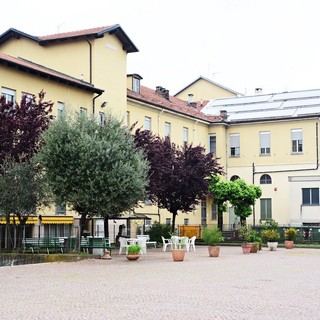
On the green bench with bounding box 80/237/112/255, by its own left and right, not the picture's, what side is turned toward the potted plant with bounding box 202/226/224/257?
left

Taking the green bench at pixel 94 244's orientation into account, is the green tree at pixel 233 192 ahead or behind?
behind

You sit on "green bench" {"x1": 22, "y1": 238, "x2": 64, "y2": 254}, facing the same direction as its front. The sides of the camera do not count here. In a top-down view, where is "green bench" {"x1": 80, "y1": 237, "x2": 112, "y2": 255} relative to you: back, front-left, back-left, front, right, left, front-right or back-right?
left

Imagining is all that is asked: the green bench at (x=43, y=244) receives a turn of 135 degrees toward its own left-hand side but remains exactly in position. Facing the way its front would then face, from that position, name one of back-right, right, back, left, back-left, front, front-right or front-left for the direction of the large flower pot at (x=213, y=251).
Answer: front-right

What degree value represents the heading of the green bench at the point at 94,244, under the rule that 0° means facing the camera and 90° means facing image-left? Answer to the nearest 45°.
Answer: approximately 0°

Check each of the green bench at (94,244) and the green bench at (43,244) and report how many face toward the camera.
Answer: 2

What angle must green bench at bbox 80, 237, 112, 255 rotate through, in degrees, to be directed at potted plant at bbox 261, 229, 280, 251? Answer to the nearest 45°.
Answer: approximately 135° to its left

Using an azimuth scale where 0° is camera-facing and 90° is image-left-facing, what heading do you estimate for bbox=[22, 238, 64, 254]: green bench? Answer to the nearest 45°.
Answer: approximately 0°

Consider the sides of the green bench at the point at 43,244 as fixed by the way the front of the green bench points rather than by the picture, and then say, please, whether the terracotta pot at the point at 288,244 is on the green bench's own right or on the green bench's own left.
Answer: on the green bench's own left

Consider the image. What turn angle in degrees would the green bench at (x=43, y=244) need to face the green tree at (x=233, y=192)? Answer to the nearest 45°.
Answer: approximately 135° to its left
